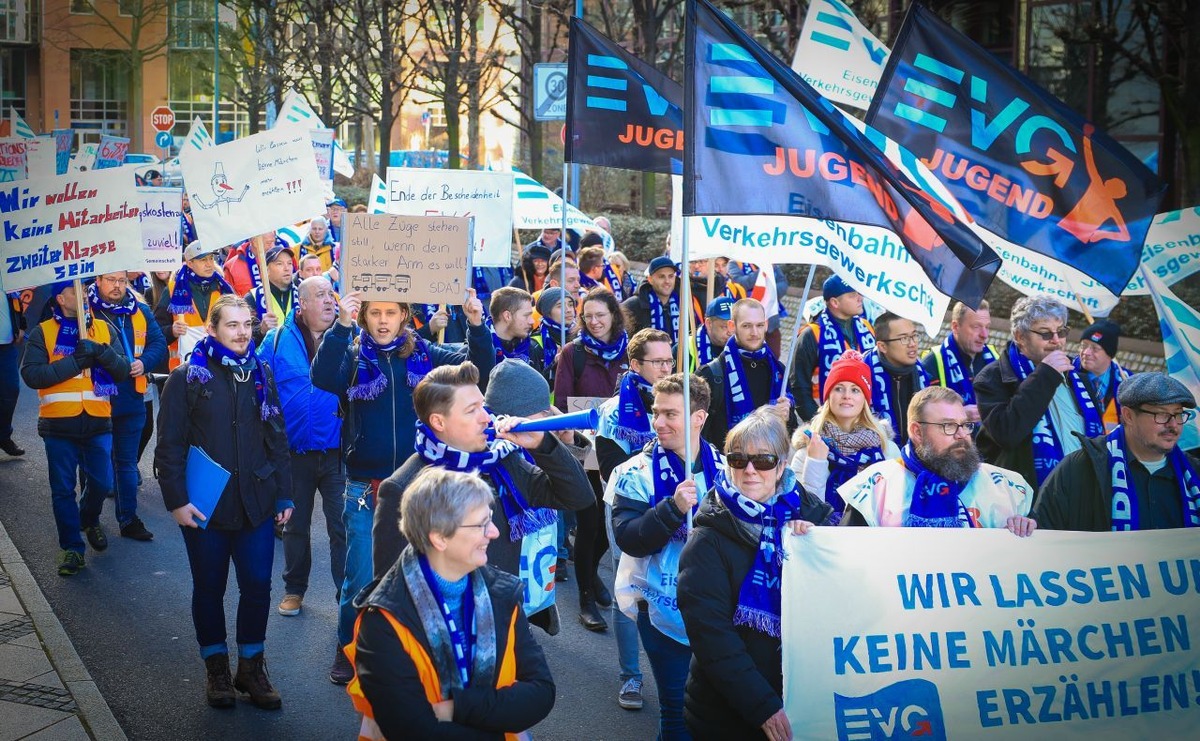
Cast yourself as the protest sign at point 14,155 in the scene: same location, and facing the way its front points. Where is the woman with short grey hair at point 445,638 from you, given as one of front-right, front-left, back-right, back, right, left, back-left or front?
front

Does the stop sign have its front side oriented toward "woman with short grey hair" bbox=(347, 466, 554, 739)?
yes

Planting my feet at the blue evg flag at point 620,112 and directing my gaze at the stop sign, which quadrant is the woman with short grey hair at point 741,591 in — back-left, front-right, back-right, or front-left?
back-left

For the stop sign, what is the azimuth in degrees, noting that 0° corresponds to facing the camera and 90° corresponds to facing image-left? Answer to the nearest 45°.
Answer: approximately 0°

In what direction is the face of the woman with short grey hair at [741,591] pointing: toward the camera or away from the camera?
toward the camera

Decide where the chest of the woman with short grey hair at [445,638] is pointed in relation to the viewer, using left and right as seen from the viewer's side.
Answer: facing the viewer and to the right of the viewer

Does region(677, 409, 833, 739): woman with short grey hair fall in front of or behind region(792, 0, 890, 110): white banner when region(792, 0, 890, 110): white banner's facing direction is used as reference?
in front

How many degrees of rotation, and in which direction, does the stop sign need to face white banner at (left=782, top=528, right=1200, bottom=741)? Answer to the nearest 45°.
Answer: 0° — it already faces it

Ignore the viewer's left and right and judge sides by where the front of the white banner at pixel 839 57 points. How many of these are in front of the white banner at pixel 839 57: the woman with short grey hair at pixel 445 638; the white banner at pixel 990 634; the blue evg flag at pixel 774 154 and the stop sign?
3

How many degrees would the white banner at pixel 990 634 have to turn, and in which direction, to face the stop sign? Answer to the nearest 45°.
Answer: approximately 135° to its right

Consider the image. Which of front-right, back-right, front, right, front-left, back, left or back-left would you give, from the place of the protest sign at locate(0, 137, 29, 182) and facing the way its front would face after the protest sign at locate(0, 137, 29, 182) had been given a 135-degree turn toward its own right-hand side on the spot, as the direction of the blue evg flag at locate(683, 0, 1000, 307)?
back-left

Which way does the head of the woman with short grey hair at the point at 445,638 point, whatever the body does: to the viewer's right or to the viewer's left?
to the viewer's right

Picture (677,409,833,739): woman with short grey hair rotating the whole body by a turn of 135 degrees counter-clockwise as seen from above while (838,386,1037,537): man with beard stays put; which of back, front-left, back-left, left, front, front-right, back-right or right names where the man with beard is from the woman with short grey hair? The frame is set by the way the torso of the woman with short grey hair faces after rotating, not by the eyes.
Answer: front-right

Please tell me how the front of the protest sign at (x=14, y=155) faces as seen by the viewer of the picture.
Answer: facing the viewer

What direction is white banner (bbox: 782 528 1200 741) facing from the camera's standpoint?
toward the camera

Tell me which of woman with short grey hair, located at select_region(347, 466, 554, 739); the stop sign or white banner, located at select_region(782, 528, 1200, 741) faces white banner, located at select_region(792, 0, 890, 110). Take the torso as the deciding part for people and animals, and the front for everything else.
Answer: the stop sign

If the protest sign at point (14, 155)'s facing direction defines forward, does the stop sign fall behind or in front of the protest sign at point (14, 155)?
behind
